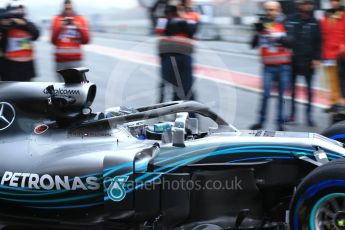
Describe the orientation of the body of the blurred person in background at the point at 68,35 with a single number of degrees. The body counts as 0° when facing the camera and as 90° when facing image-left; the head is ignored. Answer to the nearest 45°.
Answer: approximately 0°

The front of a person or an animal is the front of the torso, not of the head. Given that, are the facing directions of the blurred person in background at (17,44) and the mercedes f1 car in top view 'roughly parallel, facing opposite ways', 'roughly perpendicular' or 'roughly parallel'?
roughly perpendicular

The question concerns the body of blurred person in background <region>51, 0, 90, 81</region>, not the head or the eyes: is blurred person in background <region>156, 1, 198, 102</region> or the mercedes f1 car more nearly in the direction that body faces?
the mercedes f1 car

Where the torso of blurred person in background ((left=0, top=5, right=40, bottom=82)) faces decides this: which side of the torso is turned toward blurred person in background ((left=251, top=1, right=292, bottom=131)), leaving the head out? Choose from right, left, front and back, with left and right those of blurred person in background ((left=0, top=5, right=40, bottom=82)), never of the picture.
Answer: left

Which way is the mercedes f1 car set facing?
to the viewer's right

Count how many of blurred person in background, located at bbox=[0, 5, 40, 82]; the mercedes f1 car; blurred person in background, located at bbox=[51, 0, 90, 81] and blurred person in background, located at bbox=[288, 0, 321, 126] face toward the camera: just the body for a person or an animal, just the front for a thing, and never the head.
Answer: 3

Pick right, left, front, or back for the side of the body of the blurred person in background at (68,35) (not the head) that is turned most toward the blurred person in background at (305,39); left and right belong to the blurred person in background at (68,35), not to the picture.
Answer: left

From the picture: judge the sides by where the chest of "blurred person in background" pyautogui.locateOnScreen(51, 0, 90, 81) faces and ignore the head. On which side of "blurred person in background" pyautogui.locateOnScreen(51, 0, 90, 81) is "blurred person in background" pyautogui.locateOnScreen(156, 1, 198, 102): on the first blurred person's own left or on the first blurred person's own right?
on the first blurred person's own left

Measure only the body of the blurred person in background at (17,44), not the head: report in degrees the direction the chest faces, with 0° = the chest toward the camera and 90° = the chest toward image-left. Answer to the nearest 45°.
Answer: approximately 0°
